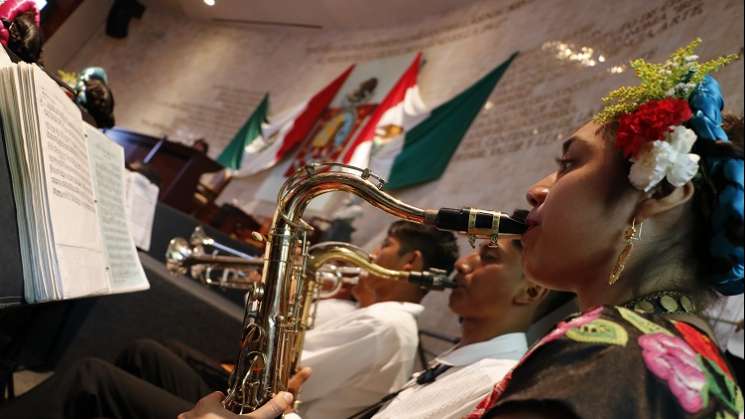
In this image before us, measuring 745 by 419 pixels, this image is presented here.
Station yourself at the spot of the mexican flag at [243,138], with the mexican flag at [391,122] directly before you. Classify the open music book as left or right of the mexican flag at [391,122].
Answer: right

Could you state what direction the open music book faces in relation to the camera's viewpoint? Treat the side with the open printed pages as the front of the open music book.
facing the viewer and to the right of the viewer

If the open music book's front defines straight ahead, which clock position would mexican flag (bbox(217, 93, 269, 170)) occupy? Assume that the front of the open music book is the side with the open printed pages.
The mexican flag is roughly at 8 o'clock from the open music book.

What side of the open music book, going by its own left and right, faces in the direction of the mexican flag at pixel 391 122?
left
